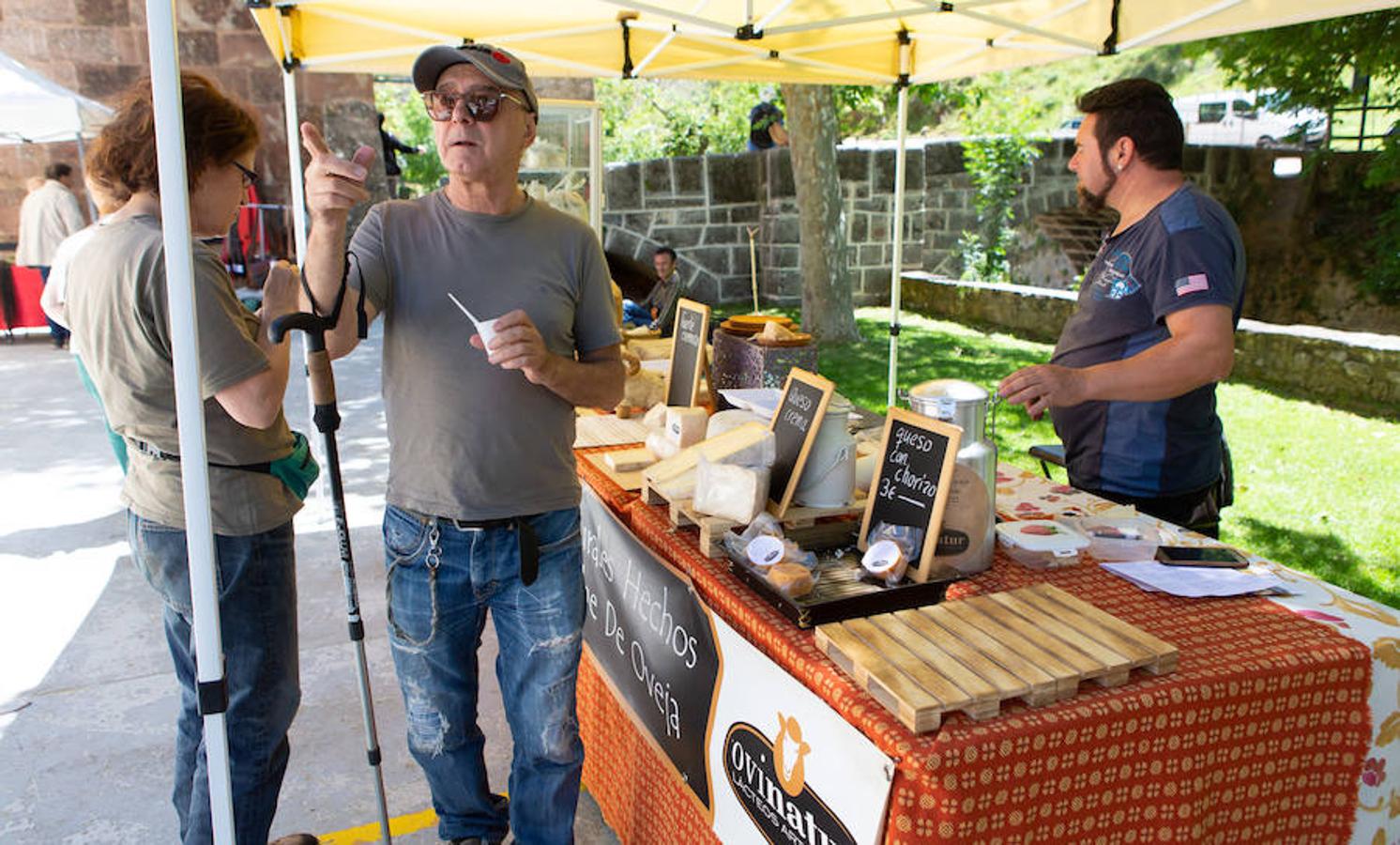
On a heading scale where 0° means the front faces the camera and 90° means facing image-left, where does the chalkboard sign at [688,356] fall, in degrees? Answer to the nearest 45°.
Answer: approximately 45°

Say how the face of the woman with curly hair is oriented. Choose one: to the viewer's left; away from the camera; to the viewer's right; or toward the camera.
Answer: to the viewer's right

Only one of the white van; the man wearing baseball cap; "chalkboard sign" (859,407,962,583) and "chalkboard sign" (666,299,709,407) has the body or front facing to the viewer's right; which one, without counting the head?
the white van

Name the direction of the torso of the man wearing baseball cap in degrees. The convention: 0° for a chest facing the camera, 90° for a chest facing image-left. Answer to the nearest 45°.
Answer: approximately 0°

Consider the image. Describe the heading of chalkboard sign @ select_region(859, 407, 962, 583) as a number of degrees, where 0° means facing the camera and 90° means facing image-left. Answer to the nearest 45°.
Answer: approximately 45°

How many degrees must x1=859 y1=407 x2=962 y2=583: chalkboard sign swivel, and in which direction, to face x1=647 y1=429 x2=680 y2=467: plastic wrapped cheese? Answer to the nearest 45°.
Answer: approximately 90° to its right

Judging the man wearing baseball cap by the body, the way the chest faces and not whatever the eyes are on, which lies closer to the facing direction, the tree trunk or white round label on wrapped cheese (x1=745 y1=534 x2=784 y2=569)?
the white round label on wrapped cheese

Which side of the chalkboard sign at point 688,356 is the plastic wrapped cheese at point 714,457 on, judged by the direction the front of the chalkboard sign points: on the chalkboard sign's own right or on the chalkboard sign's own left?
on the chalkboard sign's own left
